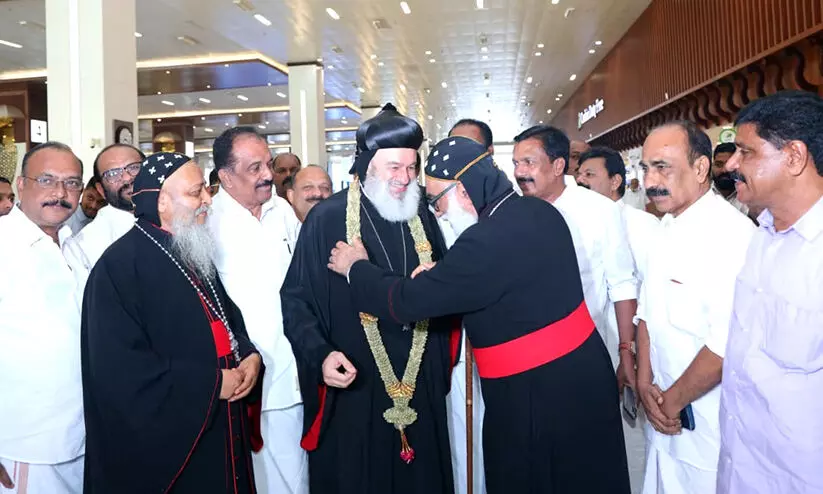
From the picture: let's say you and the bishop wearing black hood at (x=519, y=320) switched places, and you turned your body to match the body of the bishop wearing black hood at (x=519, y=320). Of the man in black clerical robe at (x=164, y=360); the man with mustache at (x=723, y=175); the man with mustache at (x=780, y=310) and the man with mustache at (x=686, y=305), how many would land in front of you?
1

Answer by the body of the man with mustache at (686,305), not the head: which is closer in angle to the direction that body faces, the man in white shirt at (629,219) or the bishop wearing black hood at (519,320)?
the bishop wearing black hood

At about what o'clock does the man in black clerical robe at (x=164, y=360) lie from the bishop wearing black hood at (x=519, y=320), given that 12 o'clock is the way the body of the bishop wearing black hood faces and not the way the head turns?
The man in black clerical robe is roughly at 12 o'clock from the bishop wearing black hood.

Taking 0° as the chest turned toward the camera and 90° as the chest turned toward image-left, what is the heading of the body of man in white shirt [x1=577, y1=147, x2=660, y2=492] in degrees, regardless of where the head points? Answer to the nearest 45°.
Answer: approximately 45°

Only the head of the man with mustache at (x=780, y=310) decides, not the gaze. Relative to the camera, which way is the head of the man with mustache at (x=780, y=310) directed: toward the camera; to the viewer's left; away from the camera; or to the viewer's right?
to the viewer's left

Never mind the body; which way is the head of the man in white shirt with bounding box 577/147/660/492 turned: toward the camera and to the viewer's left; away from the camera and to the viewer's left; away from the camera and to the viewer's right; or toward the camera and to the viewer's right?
toward the camera and to the viewer's left

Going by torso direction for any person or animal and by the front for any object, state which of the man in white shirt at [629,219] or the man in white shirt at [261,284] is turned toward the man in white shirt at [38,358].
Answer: the man in white shirt at [629,219]

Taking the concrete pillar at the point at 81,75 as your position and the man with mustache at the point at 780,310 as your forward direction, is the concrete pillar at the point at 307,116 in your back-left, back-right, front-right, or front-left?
back-left

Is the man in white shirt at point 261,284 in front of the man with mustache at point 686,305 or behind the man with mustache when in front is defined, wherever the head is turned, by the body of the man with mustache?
in front

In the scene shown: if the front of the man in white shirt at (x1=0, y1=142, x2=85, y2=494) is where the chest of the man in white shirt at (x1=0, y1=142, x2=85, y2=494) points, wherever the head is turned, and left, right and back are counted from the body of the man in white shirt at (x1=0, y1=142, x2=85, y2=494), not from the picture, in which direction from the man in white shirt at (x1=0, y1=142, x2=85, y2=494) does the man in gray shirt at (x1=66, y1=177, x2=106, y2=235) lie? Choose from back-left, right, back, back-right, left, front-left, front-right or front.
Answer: back-left

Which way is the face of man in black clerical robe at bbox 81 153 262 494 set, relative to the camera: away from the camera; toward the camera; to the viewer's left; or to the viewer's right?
to the viewer's right

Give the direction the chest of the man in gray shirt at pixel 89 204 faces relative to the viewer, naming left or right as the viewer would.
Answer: facing the viewer and to the right of the viewer

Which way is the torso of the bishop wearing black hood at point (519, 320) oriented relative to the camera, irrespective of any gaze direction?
to the viewer's left

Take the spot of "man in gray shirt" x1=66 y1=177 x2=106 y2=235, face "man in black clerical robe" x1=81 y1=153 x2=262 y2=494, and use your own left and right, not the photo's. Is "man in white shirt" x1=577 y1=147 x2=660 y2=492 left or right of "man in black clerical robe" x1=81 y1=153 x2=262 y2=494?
left

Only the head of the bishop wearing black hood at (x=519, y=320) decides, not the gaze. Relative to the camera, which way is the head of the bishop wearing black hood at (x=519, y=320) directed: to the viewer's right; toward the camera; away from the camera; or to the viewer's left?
to the viewer's left
